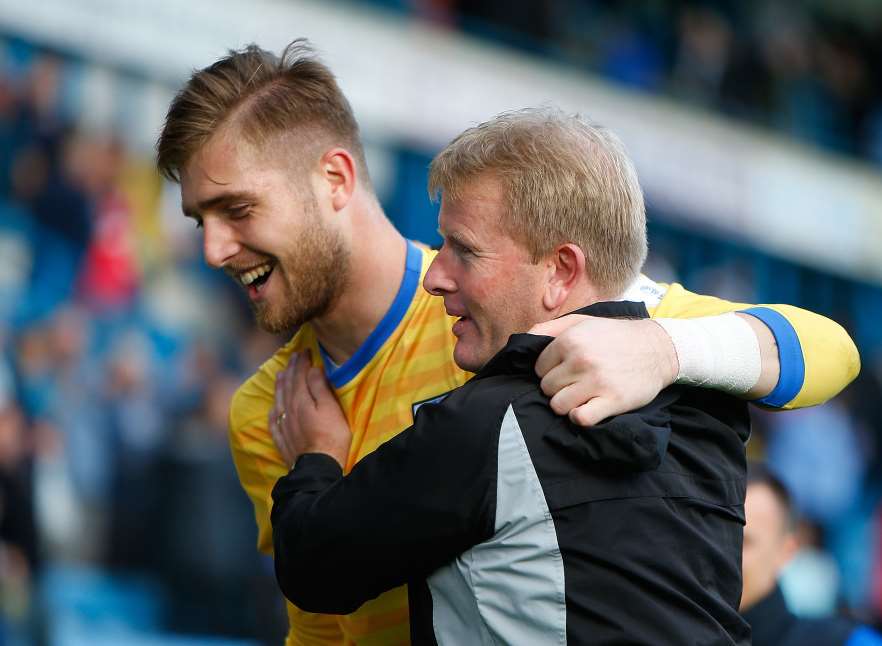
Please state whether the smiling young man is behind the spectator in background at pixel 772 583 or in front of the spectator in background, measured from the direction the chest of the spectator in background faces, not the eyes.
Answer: in front

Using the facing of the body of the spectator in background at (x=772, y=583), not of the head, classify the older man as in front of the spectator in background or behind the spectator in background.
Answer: in front

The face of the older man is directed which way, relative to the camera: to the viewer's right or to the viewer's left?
to the viewer's left

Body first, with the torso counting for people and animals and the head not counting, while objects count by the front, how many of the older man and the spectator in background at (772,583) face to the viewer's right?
0

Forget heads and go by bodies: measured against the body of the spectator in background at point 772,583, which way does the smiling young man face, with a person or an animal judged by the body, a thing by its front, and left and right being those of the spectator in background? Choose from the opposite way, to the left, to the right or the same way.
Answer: the same way

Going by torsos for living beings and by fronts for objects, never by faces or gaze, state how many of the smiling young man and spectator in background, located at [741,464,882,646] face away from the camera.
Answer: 0

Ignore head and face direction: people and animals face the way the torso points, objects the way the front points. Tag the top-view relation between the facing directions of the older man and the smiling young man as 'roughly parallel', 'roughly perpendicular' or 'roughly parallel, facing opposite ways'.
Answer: roughly perpendicular

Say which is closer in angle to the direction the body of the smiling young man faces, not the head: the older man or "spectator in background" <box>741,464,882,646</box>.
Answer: the older man

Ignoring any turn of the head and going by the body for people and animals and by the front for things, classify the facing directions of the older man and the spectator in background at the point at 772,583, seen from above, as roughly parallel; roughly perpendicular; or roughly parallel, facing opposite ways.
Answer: roughly perpendicular

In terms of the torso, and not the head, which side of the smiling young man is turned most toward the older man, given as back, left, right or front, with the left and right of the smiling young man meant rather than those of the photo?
left

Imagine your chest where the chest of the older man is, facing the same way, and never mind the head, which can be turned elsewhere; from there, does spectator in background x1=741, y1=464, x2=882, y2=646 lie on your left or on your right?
on your right

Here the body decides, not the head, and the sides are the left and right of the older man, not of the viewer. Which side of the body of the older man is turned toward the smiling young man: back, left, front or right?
front

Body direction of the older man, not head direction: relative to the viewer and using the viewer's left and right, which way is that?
facing away from the viewer and to the left of the viewer

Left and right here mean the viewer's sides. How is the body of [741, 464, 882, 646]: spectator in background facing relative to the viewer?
facing the viewer and to the left of the viewer
